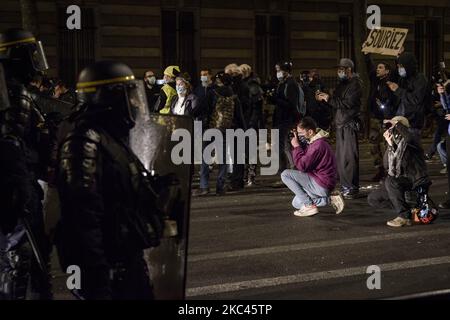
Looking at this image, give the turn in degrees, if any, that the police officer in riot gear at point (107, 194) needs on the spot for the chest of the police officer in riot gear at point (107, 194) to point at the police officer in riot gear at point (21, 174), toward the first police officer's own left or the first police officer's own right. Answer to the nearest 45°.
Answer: approximately 135° to the first police officer's own left

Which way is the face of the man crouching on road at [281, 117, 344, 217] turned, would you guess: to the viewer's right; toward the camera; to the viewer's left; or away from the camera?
to the viewer's left

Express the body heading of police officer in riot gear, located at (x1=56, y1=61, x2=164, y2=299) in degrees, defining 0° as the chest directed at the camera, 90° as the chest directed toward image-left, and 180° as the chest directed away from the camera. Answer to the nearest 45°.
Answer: approximately 270°

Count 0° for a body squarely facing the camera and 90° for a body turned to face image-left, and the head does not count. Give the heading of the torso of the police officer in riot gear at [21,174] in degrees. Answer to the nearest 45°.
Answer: approximately 270°

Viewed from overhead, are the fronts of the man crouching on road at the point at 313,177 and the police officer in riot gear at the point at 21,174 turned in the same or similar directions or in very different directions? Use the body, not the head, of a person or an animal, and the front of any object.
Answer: very different directions

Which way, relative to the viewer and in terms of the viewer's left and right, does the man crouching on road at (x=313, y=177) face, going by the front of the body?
facing to the left of the viewer

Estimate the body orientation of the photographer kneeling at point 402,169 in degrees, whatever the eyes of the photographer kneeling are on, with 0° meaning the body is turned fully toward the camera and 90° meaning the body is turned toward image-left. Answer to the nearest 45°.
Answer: approximately 90°

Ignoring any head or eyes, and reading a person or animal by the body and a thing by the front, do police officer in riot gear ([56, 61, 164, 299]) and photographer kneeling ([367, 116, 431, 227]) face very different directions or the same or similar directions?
very different directions

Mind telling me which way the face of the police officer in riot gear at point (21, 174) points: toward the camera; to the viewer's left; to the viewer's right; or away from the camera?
to the viewer's right

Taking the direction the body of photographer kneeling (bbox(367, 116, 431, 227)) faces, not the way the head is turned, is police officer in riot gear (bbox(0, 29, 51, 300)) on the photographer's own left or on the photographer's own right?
on the photographer's own left
